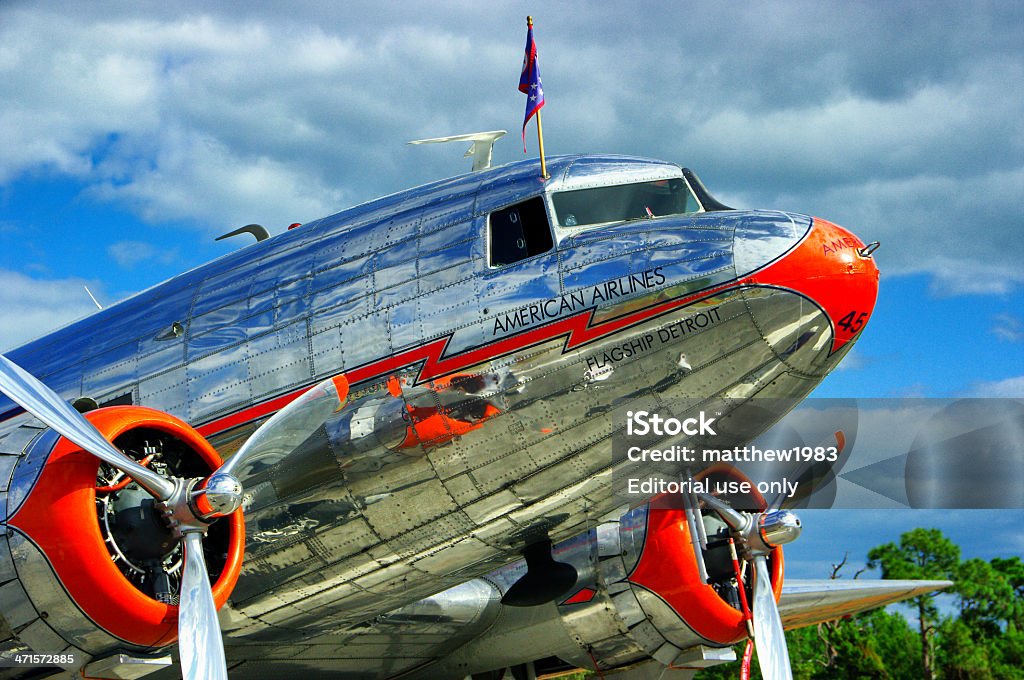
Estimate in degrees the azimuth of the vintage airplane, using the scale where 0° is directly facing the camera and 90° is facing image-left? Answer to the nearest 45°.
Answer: approximately 315°
